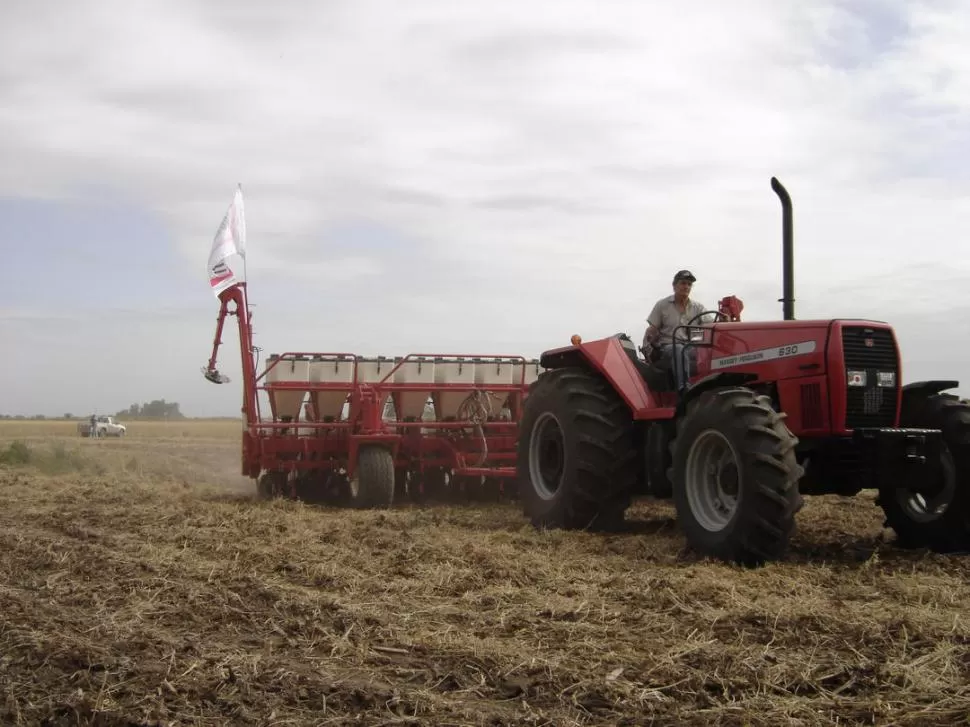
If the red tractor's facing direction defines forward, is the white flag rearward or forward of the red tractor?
rearward

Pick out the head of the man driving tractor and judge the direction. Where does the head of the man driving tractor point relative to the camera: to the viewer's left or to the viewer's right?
to the viewer's right

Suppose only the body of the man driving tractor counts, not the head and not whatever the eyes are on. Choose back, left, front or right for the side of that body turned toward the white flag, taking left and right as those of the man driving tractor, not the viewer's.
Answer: back

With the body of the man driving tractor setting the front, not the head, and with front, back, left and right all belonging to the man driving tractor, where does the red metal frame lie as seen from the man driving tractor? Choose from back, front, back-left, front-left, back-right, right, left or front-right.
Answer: back

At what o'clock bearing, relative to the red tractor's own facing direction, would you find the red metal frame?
The red metal frame is roughly at 6 o'clock from the red tractor.
